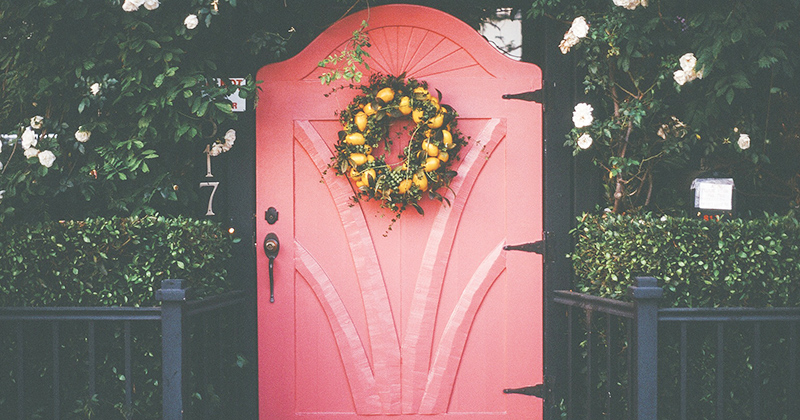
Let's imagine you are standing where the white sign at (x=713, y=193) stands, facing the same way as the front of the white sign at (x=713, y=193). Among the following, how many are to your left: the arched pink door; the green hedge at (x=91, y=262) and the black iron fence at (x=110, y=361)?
0

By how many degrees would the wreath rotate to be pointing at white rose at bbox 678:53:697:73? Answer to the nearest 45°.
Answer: approximately 90° to its left

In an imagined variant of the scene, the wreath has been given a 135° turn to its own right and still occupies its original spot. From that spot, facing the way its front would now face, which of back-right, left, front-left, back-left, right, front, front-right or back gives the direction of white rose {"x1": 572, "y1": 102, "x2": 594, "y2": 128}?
back-right

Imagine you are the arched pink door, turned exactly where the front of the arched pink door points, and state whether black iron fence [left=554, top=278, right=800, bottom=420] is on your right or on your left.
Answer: on your left

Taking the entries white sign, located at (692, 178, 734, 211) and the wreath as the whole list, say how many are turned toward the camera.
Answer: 2

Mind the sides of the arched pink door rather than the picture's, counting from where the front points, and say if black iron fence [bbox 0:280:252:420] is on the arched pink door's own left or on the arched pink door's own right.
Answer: on the arched pink door's own right

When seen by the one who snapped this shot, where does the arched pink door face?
facing the viewer
